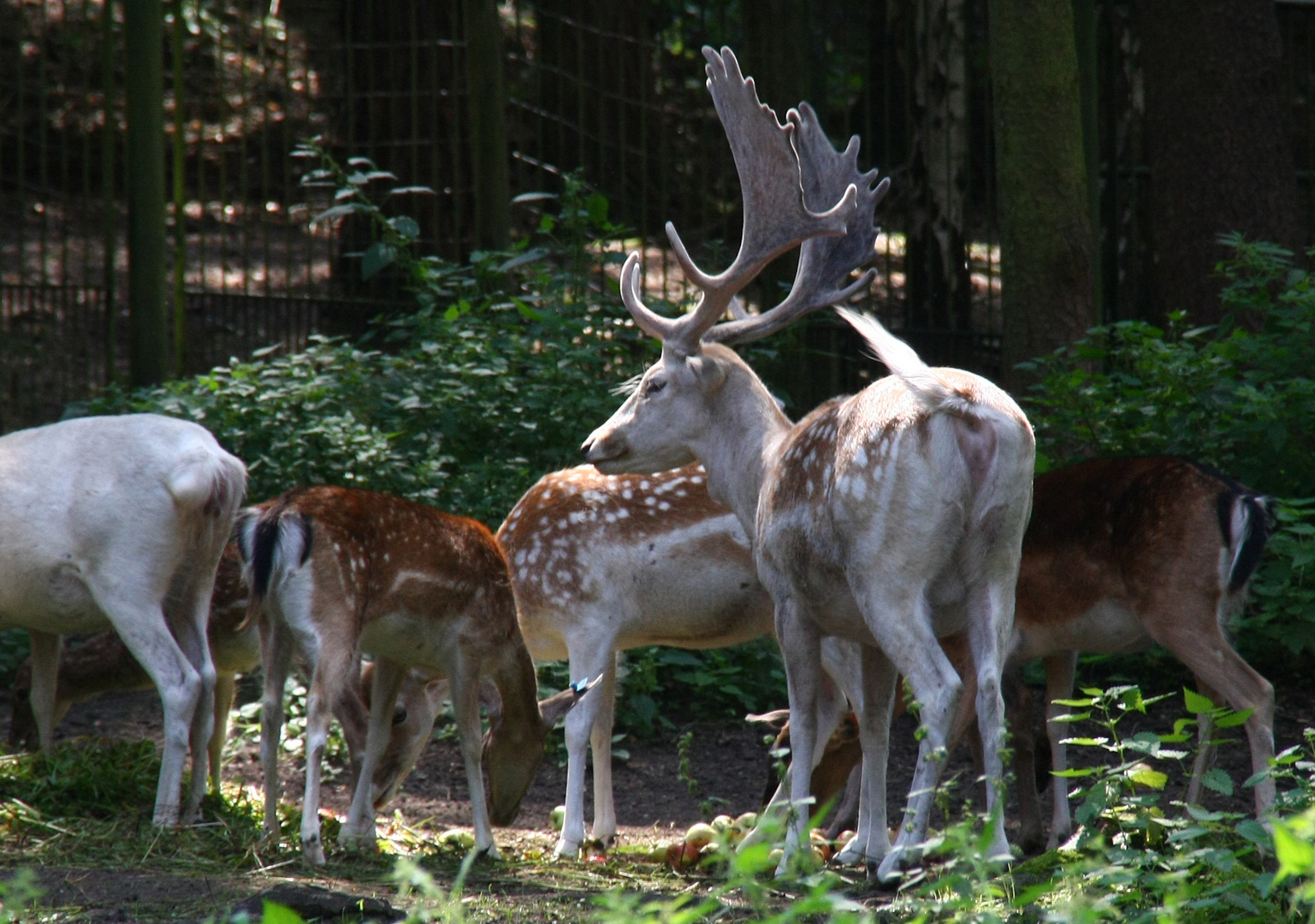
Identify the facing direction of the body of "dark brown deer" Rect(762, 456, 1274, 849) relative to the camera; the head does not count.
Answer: to the viewer's left

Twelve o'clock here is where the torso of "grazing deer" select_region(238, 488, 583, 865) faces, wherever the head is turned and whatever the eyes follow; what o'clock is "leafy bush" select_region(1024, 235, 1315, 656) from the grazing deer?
The leafy bush is roughly at 1 o'clock from the grazing deer.

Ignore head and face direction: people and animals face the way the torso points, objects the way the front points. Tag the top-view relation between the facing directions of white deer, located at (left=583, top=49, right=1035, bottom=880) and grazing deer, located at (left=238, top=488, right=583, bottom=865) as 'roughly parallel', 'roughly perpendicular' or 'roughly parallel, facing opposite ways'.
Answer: roughly perpendicular

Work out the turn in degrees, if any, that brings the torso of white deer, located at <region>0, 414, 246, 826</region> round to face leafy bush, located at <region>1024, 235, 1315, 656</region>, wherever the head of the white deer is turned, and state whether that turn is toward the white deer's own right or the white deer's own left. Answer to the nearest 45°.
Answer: approximately 135° to the white deer's own right
